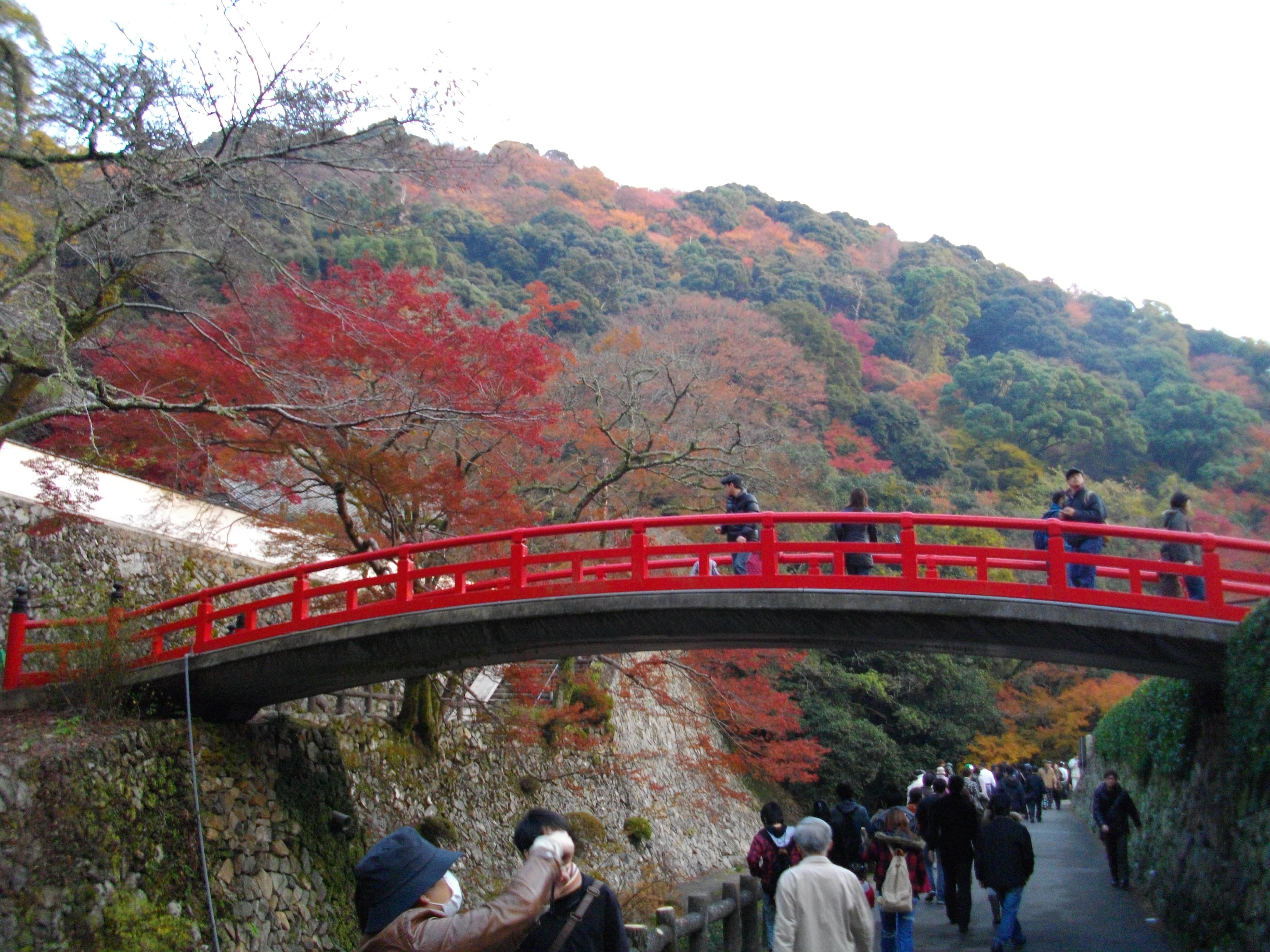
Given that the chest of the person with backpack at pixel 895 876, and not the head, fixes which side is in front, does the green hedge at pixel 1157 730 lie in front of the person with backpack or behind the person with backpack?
in front

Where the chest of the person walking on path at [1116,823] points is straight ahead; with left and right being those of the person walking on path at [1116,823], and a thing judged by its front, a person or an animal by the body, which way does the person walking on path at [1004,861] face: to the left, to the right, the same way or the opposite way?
the opposite way

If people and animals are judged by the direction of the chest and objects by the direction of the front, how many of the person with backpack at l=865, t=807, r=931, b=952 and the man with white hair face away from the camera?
2

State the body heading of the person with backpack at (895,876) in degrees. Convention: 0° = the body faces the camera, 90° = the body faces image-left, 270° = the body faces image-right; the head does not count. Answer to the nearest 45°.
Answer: approximately 180°

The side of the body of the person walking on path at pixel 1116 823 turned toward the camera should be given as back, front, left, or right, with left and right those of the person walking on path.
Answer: front

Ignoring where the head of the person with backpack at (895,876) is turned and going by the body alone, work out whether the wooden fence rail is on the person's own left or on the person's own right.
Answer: on the person's own left

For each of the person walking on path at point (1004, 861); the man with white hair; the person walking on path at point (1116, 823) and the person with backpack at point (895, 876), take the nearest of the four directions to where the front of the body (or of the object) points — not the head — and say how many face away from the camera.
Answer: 3

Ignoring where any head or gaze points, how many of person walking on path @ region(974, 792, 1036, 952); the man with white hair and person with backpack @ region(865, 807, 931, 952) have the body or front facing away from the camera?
3

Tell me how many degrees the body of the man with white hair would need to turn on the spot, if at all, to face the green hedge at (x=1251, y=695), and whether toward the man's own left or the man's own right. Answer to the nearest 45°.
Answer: approximately 45° to the man's own right

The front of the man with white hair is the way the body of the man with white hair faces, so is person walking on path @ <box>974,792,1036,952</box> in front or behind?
in front

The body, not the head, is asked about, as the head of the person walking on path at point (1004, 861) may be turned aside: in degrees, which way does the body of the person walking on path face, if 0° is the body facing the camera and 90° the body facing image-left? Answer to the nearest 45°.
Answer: approximately 180°

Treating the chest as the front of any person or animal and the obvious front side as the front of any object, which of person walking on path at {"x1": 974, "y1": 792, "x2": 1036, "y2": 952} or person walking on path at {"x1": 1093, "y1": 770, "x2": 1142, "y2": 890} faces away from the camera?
person walking on path at {"x1": 974, "y1": 792, "x2": 1036, "y2": 952}

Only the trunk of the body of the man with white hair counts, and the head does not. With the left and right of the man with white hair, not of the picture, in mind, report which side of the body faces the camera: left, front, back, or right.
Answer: back

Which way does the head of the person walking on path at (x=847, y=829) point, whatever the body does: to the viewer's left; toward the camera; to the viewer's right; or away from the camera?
away from the camera

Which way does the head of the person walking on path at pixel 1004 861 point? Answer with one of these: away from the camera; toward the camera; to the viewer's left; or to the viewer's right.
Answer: away from the camera

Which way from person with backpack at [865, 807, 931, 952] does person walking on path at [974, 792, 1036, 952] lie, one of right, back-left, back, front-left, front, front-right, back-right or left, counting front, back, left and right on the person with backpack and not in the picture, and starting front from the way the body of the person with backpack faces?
front-right

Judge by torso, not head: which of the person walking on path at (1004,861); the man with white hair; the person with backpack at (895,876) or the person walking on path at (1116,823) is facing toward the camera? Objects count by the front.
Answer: the person walking on path at (1116,823)
